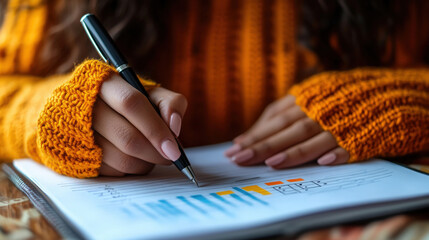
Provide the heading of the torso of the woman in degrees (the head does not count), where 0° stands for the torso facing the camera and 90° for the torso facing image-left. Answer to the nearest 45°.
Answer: approximately 0°
